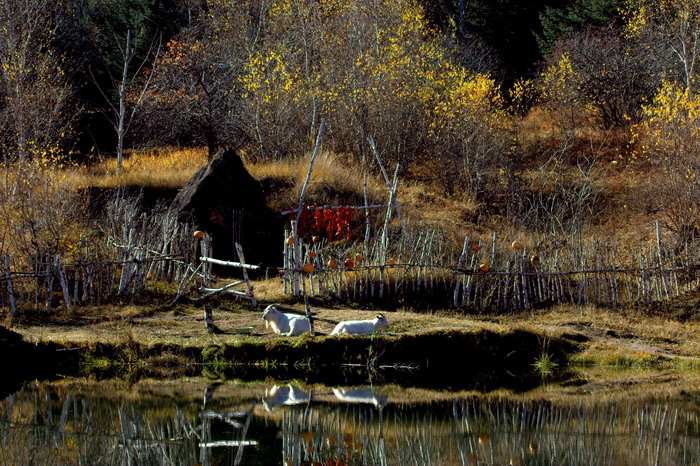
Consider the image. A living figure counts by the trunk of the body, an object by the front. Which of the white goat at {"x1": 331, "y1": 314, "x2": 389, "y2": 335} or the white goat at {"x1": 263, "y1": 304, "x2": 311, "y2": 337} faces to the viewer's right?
the white goat at {"x1": 331, "y1": 314, "x2": 389, "y2": 335}

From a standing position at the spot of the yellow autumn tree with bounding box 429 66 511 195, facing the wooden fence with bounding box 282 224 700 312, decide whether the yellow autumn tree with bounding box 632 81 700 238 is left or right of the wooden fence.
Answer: left

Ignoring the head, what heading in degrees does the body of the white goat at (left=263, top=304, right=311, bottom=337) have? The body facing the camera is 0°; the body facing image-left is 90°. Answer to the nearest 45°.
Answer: approximately 90°

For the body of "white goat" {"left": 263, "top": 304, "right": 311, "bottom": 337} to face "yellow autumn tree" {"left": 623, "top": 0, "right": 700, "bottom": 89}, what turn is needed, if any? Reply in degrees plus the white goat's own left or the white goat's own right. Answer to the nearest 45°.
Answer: approximately 135° to the white goat's own right

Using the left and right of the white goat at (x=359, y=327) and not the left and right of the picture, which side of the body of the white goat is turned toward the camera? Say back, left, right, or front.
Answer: right

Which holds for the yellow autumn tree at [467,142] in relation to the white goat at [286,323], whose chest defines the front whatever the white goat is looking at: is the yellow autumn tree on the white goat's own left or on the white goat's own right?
on the white goat's own right

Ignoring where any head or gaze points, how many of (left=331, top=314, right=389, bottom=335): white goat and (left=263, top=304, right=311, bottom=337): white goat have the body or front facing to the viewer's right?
1

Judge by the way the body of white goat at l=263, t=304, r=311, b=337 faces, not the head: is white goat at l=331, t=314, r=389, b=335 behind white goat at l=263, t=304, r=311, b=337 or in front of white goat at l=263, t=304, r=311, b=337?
behind
